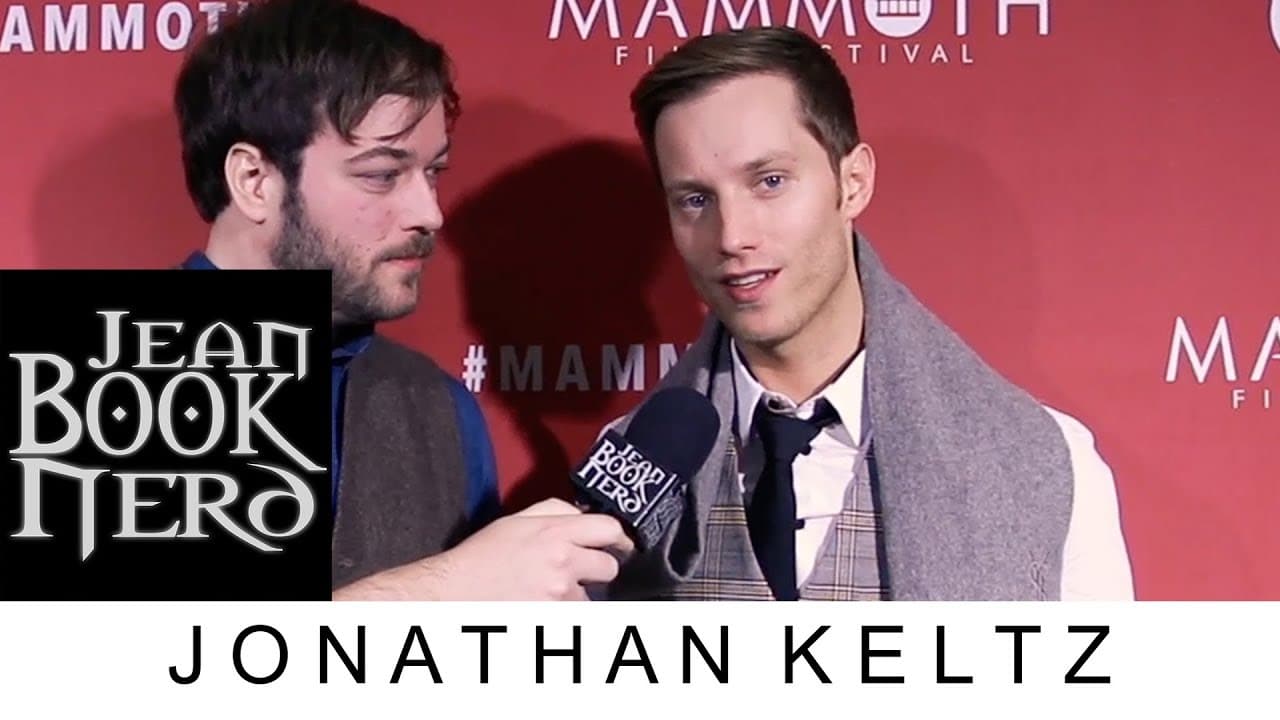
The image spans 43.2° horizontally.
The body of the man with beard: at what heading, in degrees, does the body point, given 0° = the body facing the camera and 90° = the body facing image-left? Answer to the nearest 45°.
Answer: approximately 315°
